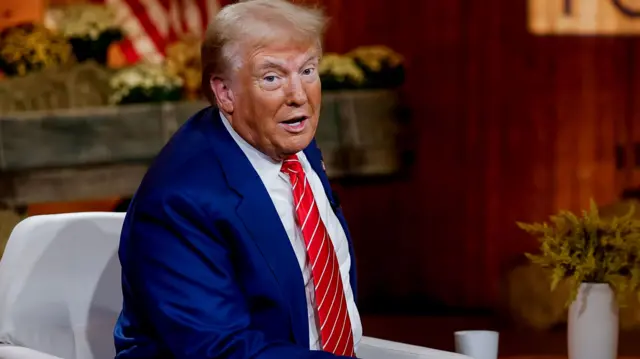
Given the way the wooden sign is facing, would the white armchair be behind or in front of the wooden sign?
in front

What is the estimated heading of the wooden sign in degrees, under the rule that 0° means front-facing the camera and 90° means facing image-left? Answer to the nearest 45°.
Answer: approximately 0°

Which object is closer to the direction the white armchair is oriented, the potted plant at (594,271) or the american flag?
the potted plant

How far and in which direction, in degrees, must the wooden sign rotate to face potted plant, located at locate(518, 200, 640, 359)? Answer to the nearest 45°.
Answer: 0° — it already faces it

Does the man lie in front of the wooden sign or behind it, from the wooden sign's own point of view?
in front

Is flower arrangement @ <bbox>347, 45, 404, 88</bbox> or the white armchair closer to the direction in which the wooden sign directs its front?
the white armchair

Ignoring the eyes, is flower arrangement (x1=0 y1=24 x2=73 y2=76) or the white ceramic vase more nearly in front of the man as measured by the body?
the white ceramic vase

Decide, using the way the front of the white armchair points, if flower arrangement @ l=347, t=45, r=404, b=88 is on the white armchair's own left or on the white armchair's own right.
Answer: on the white armchair's own left

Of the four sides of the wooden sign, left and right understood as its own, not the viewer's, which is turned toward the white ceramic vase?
front

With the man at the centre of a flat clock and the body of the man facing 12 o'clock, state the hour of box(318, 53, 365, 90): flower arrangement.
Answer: The flower arrangement is roughly at 8 o'clock from the man.
